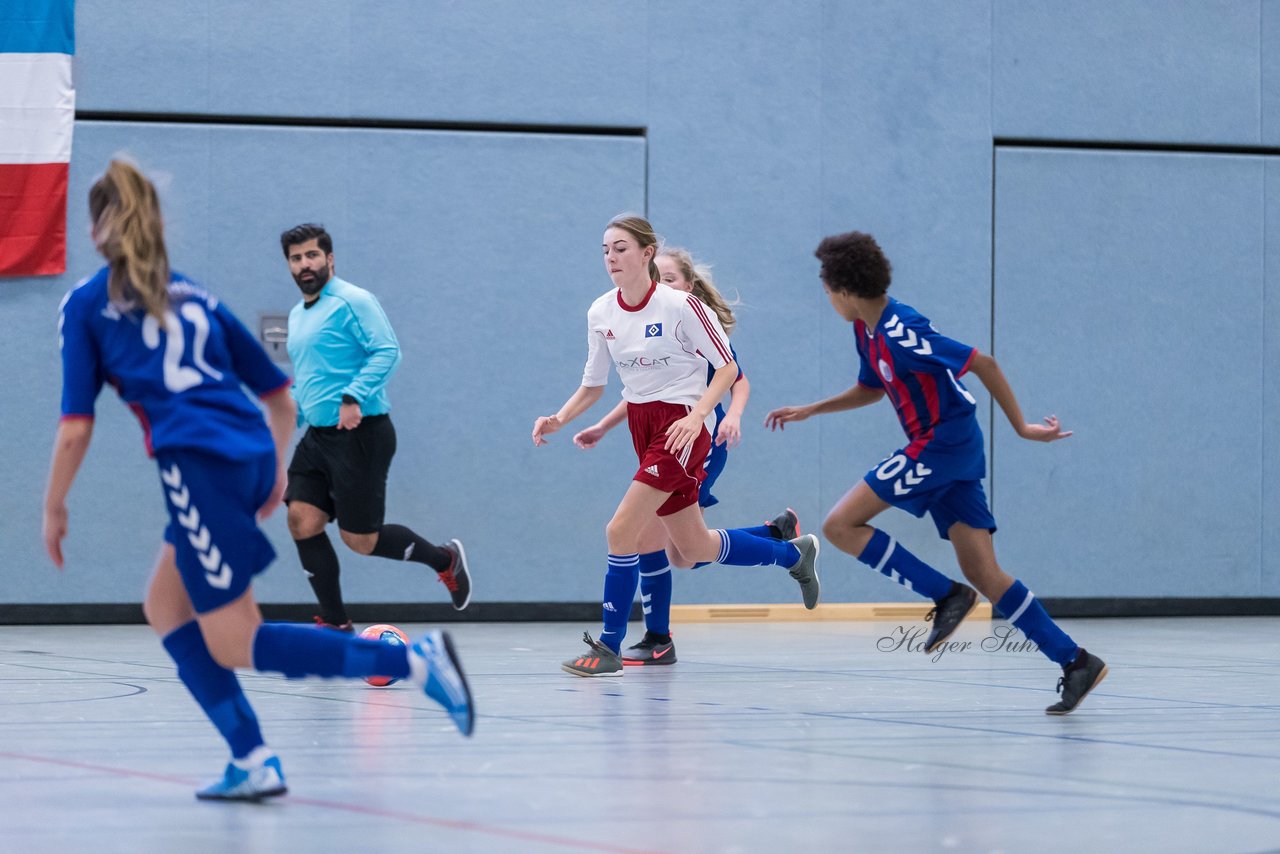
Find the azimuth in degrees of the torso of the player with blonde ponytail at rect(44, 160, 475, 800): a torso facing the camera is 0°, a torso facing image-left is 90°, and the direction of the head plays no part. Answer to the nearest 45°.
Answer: approximately 135°

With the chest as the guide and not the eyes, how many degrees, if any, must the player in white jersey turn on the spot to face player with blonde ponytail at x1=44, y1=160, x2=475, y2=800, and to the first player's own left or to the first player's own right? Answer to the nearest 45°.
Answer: approximately 45° to the first player's own left

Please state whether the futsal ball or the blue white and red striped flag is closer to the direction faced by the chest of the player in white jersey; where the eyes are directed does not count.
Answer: the futsal ball

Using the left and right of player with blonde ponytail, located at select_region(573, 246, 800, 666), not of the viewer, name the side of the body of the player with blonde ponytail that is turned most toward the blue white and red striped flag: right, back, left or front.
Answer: right

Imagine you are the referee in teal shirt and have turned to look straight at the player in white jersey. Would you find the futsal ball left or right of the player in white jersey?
right
